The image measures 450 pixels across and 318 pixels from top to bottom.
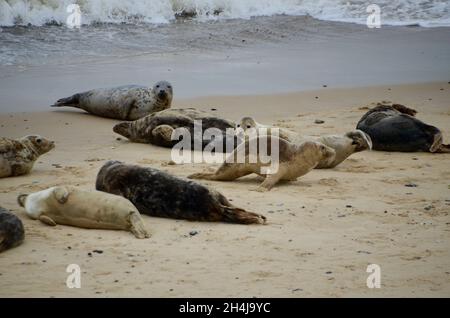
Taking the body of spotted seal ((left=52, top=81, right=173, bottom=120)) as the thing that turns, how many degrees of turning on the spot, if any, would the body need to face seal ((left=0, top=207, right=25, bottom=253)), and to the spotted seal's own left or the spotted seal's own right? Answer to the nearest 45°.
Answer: approximately 90° to the spotted seal's own right

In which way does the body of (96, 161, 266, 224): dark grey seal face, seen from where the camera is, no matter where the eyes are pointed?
to the viewer's left

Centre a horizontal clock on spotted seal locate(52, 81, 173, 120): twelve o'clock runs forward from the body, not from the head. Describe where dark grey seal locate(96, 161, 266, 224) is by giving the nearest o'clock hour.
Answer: The dark grey seal is roughly at 3 o'clock from the spotted seal.

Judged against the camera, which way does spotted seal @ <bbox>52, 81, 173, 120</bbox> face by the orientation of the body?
to the viewer's right

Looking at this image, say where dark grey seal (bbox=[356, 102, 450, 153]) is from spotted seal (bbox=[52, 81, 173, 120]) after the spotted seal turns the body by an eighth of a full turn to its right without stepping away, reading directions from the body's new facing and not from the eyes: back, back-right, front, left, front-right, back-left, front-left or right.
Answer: front

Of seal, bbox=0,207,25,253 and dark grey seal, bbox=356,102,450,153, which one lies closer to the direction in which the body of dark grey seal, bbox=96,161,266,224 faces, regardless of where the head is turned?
the seal

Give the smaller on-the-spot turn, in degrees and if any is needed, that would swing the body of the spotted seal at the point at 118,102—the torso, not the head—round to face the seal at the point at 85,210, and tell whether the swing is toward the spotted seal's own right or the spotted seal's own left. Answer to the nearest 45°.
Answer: approximately 90° to the spotted seal's own right

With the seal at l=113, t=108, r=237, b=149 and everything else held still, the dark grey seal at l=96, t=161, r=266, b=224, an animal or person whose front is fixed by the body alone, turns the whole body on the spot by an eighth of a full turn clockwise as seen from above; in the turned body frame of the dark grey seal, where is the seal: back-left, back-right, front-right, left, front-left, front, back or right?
front-right

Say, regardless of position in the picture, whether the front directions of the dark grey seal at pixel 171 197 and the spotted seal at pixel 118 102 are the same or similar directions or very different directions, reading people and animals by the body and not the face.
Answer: very different directions

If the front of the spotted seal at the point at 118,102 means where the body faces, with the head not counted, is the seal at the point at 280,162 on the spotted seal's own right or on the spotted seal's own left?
on the spotted seal's own right
